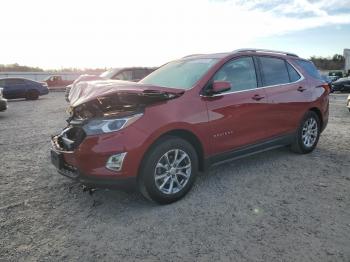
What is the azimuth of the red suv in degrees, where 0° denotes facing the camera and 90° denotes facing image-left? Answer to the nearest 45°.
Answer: approximately 45°

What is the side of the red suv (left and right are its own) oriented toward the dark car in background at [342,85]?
back
